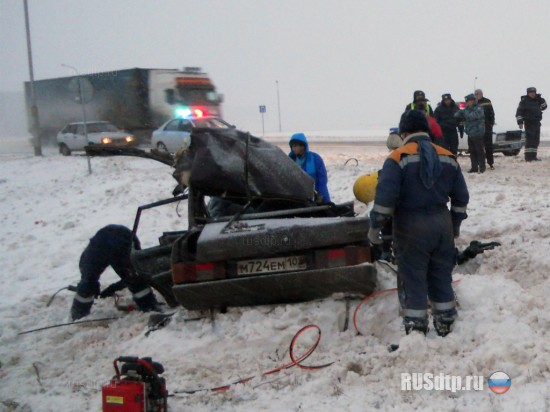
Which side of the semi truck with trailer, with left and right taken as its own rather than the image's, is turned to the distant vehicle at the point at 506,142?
front

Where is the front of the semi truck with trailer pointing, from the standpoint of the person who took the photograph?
facing the viewer and to the right of the viewer

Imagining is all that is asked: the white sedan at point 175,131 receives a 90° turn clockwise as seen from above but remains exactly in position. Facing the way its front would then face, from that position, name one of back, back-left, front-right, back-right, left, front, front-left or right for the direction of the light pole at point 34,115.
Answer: right

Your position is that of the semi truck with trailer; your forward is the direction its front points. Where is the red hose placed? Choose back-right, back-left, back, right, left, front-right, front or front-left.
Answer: front-right

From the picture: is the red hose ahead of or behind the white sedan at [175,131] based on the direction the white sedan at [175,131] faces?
ahead

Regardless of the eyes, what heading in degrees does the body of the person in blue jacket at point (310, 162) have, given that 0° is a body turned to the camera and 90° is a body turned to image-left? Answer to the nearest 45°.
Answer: approximately 45°

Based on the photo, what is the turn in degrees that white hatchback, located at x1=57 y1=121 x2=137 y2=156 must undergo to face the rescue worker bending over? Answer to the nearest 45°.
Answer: approximately 45° to its right

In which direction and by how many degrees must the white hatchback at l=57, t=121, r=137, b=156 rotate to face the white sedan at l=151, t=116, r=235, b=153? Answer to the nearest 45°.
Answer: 0° — it already faces it

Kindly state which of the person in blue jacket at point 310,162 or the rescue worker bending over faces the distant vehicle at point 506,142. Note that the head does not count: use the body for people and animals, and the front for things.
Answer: the rescue worker bending over

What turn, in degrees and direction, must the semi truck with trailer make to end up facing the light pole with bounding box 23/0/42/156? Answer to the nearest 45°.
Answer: approximately 90° to its right

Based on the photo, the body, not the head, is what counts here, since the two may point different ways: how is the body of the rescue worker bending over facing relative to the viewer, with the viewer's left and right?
facing away from the viewer and to the right of the viewer

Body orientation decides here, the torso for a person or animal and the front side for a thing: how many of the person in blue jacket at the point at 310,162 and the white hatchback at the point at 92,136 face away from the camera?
0

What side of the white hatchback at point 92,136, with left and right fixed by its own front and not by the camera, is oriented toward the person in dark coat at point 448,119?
front

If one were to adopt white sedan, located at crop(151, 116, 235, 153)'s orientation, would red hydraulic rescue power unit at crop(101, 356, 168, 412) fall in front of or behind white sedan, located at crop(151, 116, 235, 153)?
in front

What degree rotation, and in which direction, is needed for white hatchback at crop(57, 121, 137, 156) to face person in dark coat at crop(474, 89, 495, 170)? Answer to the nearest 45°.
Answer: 0° — it already faces them

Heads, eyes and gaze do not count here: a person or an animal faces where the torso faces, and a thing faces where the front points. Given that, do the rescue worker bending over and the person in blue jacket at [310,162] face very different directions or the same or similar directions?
very different directions
